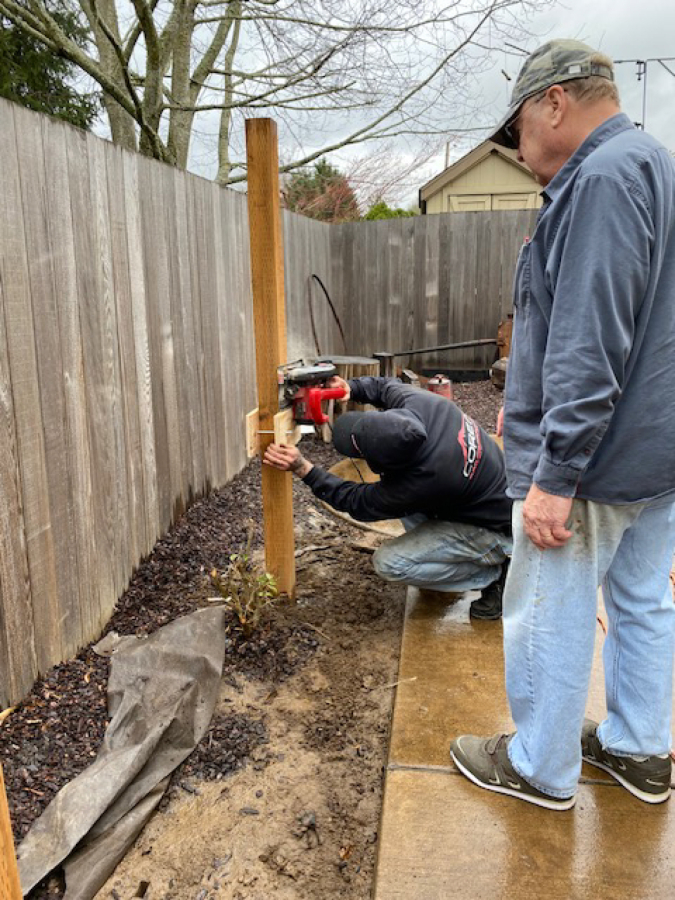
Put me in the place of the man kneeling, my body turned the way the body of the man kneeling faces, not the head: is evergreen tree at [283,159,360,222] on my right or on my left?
on my right

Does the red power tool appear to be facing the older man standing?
no

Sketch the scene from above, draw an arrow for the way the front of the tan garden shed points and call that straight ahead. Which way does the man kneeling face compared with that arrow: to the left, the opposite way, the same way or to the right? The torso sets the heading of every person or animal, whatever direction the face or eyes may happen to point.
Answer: to the right

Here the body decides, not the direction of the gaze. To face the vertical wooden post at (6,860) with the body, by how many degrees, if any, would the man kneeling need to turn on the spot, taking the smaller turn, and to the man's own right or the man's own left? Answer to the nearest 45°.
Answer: approximately 90° to the man's own left

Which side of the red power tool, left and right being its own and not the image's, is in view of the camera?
left

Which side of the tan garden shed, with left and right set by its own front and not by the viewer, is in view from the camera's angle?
front

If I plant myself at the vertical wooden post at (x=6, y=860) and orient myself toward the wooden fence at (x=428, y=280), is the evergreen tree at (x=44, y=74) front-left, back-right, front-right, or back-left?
front-left

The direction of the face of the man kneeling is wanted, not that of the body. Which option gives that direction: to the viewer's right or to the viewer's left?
to the viewer's left

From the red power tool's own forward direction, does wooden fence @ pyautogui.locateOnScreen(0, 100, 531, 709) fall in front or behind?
in front

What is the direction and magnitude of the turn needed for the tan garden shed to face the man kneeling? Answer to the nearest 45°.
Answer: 0° — it already faces them

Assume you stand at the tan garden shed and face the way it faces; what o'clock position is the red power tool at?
The red power tool is roughly at 12 o'clock from the tan garden shed.

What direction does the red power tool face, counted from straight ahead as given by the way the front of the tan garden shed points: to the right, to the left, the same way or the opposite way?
to the right

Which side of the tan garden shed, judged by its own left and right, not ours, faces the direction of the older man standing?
front

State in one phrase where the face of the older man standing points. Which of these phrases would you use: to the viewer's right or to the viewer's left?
to the viewer's left

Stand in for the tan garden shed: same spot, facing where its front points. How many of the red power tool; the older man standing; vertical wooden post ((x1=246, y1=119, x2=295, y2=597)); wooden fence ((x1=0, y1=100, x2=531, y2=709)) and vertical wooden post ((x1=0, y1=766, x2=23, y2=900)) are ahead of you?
5

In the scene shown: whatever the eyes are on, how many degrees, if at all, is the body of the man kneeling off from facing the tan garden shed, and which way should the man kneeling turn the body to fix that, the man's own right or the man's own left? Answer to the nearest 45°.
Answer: approximately 90° to the man's own right

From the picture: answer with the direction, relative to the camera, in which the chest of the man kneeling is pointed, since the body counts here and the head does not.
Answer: to the viewer's left
